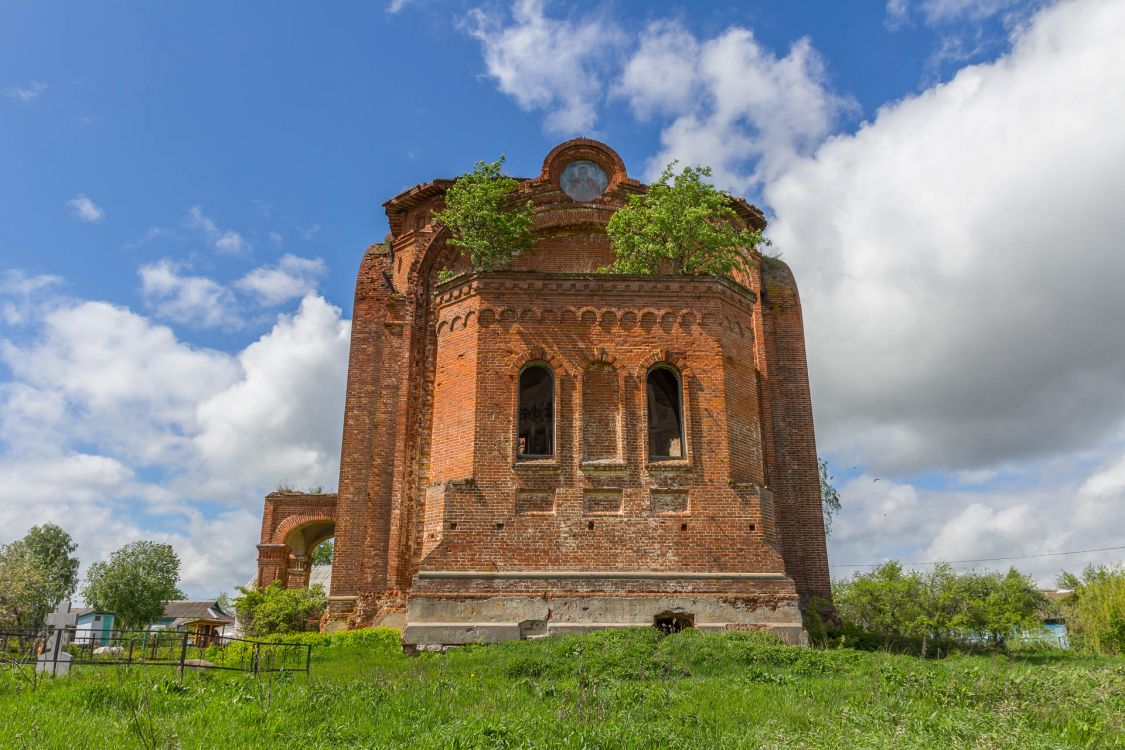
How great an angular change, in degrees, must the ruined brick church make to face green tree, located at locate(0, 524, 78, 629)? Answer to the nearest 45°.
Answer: approximately 45° to its left

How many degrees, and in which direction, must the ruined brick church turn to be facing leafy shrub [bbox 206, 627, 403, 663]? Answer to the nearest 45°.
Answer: approximately 90° to its left

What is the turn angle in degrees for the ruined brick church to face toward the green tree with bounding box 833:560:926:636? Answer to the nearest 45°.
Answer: approximately 45° to its right

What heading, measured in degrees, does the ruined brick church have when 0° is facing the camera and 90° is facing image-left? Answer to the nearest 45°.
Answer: approximately 180°

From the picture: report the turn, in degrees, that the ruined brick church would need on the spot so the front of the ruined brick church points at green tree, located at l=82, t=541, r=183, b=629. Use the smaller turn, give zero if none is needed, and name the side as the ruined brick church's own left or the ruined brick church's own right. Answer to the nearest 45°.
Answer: approximately 45° to the ruined brick church's own left

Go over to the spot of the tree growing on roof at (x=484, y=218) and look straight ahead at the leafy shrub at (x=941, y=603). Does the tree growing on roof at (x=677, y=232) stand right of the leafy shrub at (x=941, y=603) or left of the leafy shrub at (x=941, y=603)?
right
